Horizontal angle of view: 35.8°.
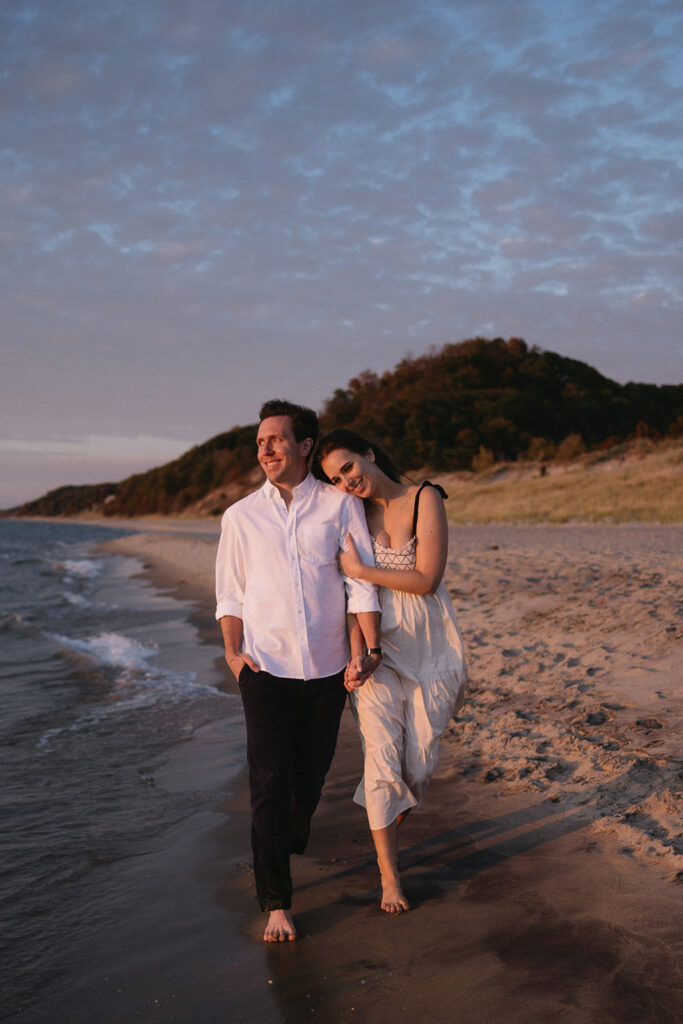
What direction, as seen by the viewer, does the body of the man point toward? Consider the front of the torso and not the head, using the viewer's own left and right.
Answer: facing the viewer

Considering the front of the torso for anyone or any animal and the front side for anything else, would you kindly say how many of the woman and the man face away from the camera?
0

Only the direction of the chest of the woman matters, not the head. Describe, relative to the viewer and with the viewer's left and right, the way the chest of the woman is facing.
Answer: facing the viewer and to the left of the viewer
